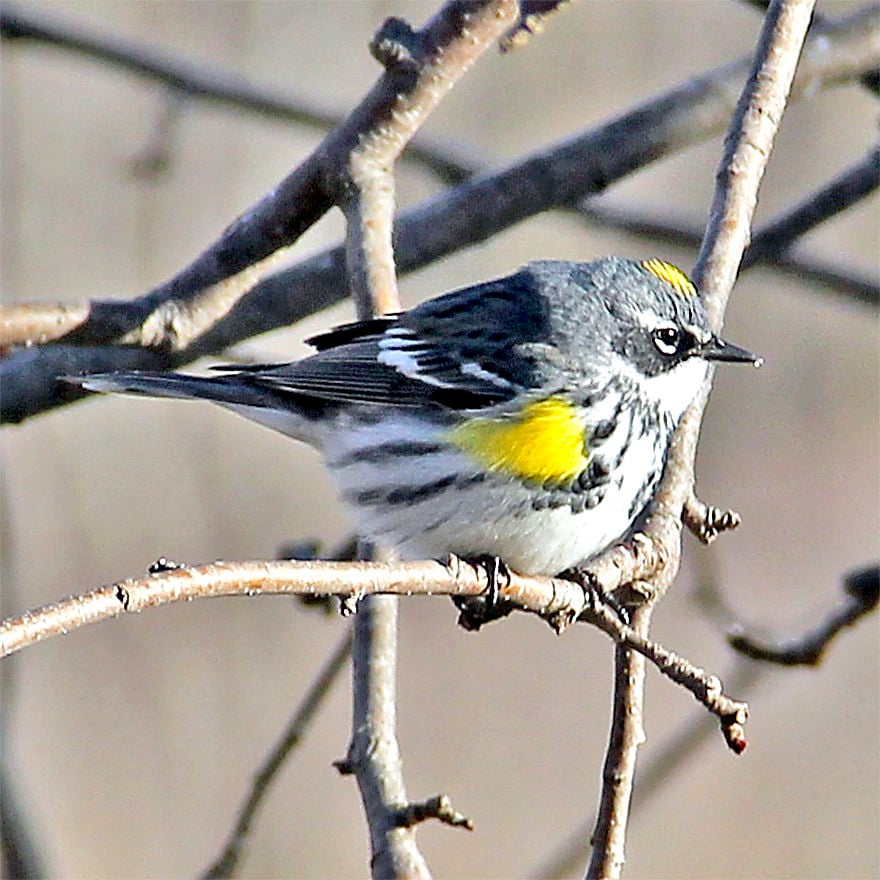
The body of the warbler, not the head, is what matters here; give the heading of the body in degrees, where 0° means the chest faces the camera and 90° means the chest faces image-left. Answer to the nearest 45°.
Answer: approximately 270°

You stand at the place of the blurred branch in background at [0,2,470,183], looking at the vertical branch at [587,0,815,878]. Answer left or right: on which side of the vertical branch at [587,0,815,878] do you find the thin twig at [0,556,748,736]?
right
